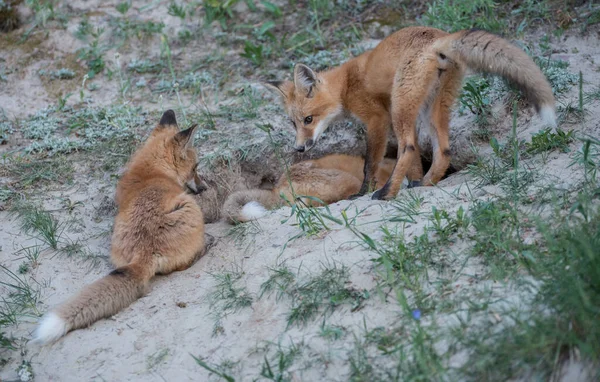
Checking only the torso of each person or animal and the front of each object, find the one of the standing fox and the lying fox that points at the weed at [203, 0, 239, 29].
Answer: the standing fox

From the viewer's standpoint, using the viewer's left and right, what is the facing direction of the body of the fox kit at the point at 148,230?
facing away from the viewer and to the right of the viewer

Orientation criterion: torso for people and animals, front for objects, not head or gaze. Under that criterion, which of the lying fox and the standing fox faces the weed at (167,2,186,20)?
the standing fox

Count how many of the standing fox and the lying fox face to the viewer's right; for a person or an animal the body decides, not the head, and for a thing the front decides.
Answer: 1

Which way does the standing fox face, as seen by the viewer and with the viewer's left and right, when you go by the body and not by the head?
facing away from the viewer and to the left of the viewer

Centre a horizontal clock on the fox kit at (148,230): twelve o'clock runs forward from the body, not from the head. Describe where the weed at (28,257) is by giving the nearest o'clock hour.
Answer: The weed is roughly at 8 o'clock from the fox kit.

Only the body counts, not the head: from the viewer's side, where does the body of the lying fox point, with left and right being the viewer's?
facing to the right of the viewer

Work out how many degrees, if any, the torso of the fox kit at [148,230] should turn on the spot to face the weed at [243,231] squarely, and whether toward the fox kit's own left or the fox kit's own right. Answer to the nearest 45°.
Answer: approximately 45° to the fox kit's own right

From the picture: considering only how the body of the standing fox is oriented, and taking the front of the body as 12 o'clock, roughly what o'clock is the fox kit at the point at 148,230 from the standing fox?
The fox kit is roughly at 9 o'clock from the standing fox.

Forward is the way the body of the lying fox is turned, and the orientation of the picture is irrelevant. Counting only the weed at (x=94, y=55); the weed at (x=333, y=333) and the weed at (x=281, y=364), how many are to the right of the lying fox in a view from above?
2
